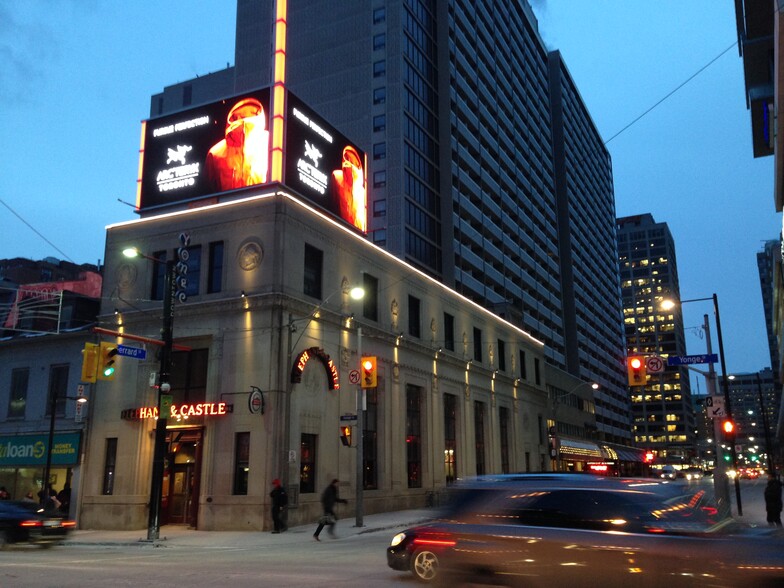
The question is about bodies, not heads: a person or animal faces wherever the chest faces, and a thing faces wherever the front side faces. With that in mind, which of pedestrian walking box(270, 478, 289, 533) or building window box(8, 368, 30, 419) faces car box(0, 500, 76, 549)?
the building window

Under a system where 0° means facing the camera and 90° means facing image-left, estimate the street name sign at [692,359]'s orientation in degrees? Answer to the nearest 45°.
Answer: approximately 0°

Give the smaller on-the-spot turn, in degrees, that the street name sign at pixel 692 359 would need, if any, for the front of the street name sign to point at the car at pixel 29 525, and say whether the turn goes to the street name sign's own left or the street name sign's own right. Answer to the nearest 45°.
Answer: approximately 45° to the street name sign's own right

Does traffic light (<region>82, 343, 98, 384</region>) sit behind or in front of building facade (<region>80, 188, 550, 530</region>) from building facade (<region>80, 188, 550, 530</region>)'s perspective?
in front

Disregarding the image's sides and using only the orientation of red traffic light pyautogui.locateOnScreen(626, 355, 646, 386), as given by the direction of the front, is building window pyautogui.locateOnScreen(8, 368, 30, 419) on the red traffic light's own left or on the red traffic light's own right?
on the red traffic light's own right

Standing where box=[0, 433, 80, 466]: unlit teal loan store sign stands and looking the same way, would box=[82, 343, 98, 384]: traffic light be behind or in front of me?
in front
